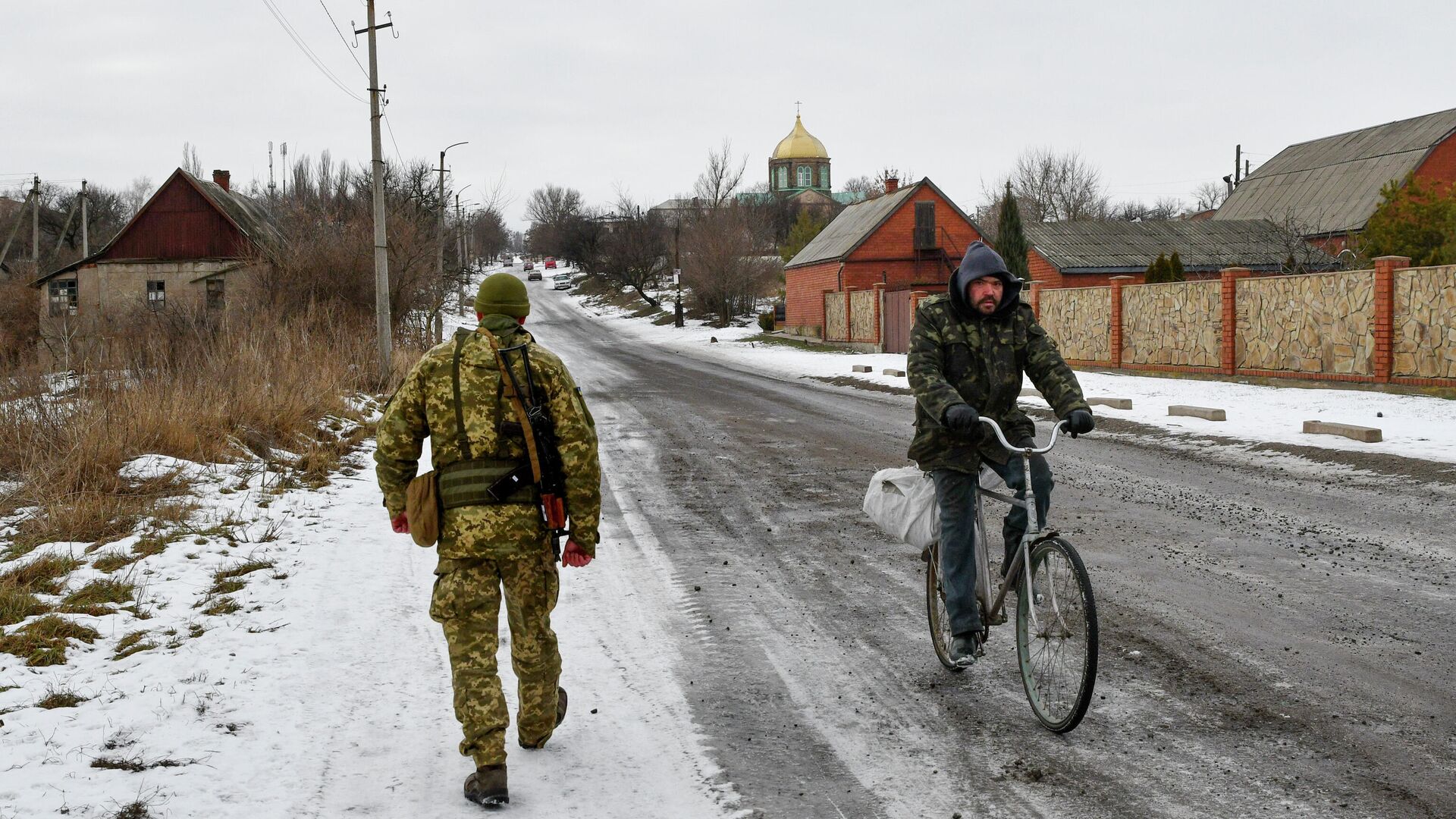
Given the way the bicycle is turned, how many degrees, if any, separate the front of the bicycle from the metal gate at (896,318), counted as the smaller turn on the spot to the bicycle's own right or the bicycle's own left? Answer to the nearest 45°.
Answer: approximately 135° to the bicycle's own left

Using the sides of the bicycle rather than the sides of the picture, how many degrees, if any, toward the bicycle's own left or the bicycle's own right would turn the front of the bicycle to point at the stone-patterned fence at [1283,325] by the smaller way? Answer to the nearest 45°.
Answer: approximately 135° to the bicycle's own left

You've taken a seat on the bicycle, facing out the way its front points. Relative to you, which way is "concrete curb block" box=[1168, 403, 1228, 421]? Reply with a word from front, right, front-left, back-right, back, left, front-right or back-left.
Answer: back-left

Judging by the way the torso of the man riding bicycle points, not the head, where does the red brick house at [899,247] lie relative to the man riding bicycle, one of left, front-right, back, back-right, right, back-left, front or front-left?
back-left

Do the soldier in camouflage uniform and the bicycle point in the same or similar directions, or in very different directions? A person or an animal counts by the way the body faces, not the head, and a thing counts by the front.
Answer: very different directions

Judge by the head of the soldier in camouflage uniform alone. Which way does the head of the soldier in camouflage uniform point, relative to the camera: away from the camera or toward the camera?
away from the camera

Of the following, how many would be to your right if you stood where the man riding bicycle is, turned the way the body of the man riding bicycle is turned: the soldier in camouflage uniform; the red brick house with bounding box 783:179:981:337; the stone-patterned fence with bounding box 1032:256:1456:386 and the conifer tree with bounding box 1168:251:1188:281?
1

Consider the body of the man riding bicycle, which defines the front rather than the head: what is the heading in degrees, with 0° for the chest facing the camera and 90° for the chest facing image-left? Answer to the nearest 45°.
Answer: approximately 315°

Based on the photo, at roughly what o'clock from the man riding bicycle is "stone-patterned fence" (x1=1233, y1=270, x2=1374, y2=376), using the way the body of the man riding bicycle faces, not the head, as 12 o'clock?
The stone-patterned fence is roughly at 8 o'clock from the man riding bicycle.

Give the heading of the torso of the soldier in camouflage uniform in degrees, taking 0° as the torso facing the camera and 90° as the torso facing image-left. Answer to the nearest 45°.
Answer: approximately 180°

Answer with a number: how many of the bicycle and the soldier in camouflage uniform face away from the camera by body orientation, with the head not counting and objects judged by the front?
1

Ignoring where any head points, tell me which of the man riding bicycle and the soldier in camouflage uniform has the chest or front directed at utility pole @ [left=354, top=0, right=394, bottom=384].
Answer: the soldier in camouflage uniform

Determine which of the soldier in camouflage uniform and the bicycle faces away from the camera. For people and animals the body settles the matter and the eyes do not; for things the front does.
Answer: the soldier in camouflage uniform

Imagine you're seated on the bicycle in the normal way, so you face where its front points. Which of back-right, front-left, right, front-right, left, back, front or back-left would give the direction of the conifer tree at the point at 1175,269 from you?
back-left

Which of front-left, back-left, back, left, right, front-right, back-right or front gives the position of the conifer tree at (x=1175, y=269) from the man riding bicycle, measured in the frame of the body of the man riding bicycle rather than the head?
back-left

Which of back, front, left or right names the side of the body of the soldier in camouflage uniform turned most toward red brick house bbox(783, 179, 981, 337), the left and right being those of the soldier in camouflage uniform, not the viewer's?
front
